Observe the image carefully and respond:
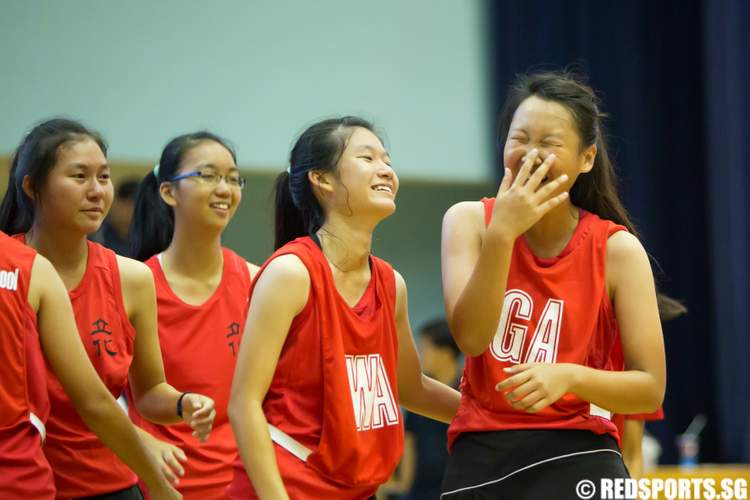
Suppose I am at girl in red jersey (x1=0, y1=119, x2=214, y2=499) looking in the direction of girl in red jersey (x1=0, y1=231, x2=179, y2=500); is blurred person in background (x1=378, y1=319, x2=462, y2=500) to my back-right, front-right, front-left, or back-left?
back-left

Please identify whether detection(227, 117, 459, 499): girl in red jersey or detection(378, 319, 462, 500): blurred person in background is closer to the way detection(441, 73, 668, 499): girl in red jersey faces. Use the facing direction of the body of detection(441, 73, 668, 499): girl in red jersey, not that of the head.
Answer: the girl in red jersey

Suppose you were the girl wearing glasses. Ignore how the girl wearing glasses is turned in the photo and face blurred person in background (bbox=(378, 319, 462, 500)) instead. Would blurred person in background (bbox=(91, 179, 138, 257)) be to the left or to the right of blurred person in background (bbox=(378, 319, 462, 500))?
left

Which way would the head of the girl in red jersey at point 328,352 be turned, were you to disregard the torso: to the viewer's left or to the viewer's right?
to the viewer's right

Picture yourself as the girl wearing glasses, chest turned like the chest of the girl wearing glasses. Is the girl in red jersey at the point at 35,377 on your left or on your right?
on your right

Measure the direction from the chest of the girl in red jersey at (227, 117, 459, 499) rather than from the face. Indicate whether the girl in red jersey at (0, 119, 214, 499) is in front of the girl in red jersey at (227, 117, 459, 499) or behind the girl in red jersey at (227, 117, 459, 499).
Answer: behind

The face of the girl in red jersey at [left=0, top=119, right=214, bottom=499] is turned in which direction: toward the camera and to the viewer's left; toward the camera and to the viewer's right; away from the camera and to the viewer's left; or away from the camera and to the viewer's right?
toward the camera and to the viewer's right

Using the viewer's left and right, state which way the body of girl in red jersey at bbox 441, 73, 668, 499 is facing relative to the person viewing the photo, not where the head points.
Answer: facing the viewer and to the left of the viewer

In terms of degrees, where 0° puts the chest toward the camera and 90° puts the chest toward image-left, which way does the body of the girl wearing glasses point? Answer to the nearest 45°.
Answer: approximately 315°

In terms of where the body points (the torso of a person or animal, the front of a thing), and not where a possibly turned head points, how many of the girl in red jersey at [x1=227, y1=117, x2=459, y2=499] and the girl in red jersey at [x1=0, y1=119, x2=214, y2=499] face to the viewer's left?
0

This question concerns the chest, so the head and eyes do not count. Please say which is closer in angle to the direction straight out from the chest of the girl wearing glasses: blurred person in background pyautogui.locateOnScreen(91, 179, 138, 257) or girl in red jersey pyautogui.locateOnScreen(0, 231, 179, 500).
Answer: the girl in red jersey

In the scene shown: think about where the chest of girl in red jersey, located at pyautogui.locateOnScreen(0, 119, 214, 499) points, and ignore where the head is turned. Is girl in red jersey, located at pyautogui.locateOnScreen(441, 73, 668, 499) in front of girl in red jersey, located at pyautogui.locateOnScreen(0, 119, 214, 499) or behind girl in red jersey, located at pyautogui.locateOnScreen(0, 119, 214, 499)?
in front

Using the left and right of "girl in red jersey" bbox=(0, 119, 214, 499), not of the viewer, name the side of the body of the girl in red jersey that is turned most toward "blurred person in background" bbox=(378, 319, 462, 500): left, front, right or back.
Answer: left
